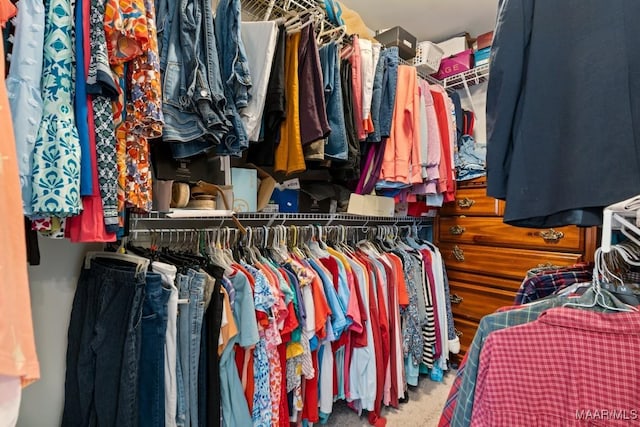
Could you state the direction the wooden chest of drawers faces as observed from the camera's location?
facing the viewer and to the left of the viewer

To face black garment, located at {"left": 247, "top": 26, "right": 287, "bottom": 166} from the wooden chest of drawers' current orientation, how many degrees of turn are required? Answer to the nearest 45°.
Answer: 0° — it already faces it

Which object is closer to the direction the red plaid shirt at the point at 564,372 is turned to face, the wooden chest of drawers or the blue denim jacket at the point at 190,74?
the wooden chest of drawers

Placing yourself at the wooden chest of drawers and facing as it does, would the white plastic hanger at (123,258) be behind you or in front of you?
in front

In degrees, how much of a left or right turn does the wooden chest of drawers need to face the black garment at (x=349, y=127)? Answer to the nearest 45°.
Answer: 0° — it already faces it

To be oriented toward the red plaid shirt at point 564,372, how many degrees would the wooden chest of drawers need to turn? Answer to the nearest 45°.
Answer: approximately 45° to its left
